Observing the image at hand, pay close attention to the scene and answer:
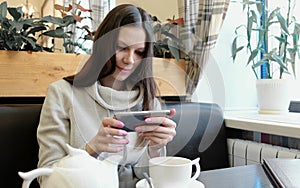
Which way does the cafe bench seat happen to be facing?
toward the camera

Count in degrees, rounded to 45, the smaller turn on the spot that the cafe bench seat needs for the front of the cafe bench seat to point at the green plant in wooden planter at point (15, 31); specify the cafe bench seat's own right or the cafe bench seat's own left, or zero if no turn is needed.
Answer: approximately 90° to the cafe bench seat's own right

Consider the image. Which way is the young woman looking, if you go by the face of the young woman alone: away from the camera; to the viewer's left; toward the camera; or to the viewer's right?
toward the camera

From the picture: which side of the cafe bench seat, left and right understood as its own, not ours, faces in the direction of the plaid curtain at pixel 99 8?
back

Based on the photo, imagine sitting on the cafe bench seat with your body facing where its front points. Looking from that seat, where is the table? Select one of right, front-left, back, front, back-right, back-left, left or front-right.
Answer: front

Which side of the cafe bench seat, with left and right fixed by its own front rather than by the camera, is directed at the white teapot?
front

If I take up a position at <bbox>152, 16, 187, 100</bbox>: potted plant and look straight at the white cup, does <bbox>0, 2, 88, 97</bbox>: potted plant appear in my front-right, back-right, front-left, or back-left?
front-right

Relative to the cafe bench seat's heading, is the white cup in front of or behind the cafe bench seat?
in front
